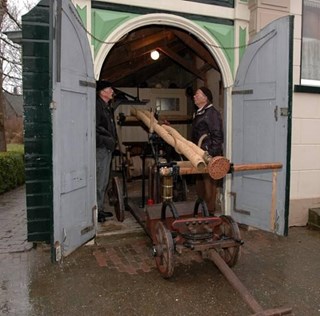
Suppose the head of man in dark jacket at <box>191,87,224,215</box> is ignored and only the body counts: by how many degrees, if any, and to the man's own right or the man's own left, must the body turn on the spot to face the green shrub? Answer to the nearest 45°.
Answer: approximately 45° to the man's own right

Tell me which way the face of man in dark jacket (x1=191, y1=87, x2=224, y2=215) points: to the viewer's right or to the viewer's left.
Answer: to the viewer's left

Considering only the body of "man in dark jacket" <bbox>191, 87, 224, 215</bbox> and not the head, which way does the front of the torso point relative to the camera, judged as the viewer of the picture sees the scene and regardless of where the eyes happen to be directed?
to the viewer's left

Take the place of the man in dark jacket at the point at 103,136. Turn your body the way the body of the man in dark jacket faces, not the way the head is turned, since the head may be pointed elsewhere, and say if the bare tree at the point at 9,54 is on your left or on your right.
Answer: on your left

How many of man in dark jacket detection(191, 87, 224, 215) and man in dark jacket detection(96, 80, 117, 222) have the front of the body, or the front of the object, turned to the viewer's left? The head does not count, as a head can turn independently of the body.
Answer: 1

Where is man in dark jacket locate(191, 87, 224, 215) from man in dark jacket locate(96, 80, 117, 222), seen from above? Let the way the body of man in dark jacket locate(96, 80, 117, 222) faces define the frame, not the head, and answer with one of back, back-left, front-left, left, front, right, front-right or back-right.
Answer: front

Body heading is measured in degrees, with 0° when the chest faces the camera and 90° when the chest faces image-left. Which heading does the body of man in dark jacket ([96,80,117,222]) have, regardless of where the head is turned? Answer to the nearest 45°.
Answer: approximately 270°

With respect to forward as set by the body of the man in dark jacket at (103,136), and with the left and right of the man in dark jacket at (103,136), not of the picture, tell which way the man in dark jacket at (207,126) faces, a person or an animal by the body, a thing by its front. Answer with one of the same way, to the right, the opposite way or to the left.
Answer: the opposite way

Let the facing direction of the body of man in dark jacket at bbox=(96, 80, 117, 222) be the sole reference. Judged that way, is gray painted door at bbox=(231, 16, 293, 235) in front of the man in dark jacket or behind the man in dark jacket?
in front

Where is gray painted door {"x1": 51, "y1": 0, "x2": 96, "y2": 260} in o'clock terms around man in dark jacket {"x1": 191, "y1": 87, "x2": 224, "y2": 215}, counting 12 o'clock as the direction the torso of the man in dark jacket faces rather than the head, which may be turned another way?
The gray painted door is roughly at 11 o'clock from the man in dark jacket.

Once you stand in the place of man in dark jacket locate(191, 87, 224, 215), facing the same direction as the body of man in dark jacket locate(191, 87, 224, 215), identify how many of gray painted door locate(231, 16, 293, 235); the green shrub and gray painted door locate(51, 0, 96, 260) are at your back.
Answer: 1

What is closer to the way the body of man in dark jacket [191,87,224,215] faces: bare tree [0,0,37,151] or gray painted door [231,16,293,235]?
the bare tree

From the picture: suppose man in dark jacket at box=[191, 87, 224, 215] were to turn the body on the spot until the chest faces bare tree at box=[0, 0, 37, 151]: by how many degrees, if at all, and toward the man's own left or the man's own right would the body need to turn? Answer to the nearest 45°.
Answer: approximately 45° to the man's own right
